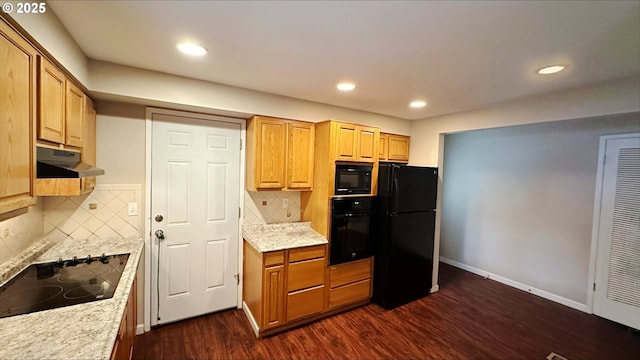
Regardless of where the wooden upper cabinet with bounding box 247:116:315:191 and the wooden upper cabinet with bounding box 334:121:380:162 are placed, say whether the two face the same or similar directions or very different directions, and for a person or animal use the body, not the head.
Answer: same or similar directions

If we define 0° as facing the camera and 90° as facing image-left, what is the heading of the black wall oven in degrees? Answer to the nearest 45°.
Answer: approximately 315°

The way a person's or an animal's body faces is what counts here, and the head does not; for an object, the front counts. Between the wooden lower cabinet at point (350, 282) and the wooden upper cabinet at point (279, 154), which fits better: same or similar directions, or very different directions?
same or similar directions

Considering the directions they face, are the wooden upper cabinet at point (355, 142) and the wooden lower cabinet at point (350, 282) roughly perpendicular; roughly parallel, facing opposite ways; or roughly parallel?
roughly parallel

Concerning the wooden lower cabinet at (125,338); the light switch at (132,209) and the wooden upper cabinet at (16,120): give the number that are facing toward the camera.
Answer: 1

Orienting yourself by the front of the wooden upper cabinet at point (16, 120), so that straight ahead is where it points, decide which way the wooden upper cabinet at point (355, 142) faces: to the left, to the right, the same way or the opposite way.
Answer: to the right

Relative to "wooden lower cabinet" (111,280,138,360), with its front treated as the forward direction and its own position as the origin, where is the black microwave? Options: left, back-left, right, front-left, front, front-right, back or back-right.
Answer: front

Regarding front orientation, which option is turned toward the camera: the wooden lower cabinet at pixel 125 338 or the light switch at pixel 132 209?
the light switch

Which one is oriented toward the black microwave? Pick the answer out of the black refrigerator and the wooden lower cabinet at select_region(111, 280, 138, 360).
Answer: the wooden lower cabinet

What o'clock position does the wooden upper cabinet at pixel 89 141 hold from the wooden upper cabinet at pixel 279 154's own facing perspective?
the wooden upper cabinet at pixel 89 141 is roughly at 4 o'clock from the wooden upper cabinet at pixel 279 154.

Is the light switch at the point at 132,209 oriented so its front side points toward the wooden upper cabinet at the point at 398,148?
no

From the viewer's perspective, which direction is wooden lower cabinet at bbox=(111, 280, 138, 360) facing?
to the viewer's right

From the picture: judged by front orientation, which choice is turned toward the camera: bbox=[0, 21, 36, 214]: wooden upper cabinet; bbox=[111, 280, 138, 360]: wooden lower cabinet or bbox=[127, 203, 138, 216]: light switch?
the light switch

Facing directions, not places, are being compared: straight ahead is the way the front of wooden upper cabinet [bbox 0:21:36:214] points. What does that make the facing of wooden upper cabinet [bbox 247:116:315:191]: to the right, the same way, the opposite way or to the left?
to the right

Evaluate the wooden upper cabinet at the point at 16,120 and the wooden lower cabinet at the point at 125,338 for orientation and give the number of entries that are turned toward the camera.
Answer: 0

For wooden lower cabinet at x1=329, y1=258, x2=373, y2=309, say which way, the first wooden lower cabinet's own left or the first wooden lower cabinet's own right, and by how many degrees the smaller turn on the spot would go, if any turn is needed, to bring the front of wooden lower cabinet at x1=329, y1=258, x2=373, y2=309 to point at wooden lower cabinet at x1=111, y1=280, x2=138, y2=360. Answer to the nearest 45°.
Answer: approximately 90° to the first wooden lower cabinet's own right

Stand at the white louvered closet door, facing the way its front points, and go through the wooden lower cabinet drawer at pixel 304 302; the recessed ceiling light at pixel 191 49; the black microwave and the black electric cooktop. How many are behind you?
0

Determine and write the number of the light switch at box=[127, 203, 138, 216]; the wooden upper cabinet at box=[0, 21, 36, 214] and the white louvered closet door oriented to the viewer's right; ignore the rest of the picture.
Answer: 1

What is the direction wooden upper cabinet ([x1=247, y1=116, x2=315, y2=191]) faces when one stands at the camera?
facing the viewer and to the right of the viewer

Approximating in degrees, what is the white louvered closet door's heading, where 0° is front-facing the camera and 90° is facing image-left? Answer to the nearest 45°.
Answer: approximately 45°
